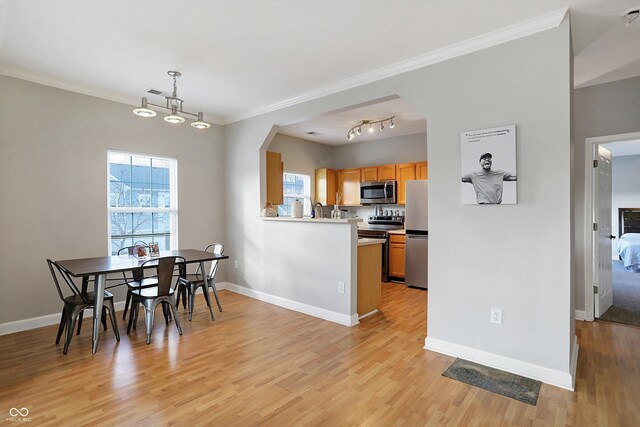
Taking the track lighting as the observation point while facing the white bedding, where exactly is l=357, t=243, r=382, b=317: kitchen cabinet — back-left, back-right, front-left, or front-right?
back-right

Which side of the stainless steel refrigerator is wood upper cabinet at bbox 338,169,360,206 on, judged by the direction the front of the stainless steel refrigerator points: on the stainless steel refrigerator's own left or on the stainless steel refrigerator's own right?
on the stainless steel refrigerator's own right

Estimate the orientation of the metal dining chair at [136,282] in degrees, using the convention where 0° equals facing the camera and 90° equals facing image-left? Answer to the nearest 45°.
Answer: approximately 315°

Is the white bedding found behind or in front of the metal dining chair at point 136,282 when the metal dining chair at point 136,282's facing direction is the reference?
in front

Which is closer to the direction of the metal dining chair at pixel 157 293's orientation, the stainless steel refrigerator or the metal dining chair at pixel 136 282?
the metal dining chair

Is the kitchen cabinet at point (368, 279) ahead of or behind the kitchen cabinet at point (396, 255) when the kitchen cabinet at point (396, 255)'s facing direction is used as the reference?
ahead

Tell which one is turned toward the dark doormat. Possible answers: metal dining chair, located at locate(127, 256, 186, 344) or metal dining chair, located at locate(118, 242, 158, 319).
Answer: metal dining chair, located at locate(118, 242, 158, 319)

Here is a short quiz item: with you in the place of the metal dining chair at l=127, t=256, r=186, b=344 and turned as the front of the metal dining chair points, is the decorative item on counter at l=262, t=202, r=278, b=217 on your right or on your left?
on your right

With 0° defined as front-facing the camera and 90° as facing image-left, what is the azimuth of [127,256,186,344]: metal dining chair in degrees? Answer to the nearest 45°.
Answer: approximately 135°

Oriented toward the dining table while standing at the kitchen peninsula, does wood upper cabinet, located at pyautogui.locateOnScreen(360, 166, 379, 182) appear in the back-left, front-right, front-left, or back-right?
back-right
